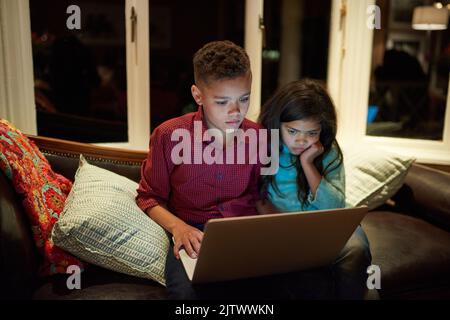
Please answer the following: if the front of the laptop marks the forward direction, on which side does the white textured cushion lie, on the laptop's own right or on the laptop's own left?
on the laptop's own right

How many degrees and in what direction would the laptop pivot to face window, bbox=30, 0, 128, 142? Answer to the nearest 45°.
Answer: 0° — it already faces it

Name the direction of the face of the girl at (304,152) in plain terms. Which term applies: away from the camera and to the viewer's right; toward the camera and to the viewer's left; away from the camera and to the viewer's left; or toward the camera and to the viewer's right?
toward the camera and to the viewer's left

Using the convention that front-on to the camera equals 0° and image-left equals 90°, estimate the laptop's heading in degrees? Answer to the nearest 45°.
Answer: approximately 135°

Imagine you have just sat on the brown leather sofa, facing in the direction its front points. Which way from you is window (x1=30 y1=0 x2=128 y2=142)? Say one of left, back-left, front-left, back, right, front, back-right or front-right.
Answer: back-right

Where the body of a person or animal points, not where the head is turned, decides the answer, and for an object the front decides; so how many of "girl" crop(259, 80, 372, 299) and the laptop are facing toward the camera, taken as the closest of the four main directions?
1

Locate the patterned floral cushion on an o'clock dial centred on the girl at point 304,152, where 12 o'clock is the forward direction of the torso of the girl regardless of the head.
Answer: The patterned floral cushion is roughly at 2 o'clock from the girl.

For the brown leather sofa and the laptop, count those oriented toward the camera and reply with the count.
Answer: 1

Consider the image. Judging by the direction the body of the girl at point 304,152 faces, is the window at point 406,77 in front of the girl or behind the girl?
behind
